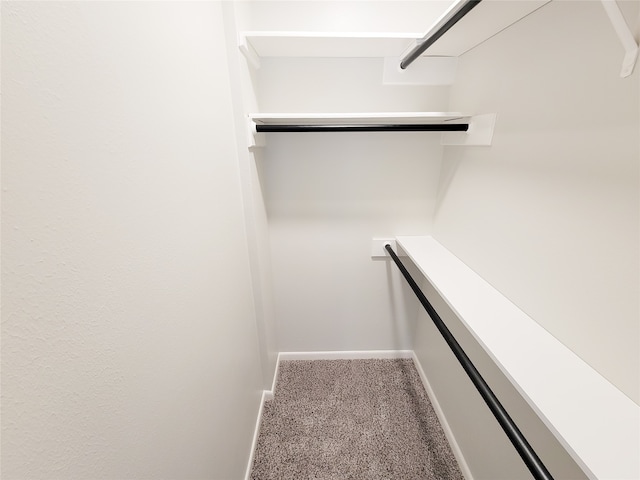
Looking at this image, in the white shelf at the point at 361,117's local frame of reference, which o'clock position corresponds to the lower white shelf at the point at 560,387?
The lower white shelf is roughly at 11 o'clock from the white shelf.

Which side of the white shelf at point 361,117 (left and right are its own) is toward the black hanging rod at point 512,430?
front
